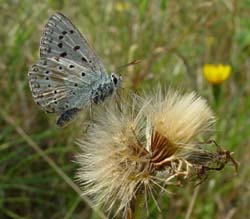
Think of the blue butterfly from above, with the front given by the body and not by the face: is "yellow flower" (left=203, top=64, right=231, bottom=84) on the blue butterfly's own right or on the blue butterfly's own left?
on the blue butterfly's own left

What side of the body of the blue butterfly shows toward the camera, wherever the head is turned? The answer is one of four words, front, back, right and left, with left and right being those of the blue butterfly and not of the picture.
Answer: right

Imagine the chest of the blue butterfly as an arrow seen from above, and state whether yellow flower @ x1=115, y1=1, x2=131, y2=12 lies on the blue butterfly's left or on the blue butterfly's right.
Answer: on the blue butterfly's left

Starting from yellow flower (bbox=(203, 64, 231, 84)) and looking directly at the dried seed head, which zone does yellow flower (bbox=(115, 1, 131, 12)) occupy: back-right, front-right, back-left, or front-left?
back-right
